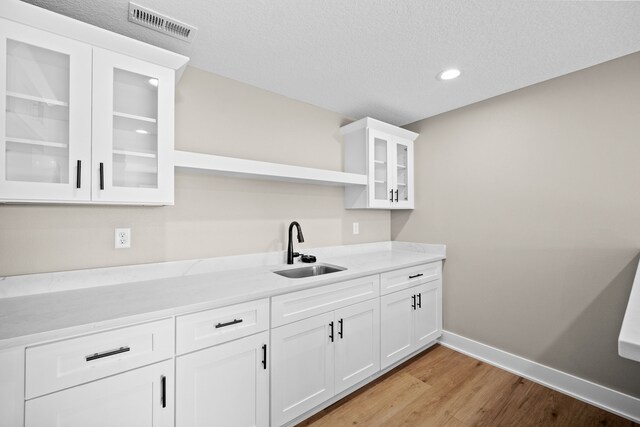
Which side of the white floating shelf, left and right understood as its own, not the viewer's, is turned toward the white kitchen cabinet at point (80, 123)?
right

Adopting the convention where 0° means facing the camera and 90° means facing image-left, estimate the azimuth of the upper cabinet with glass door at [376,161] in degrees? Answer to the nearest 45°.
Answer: approximately 315°

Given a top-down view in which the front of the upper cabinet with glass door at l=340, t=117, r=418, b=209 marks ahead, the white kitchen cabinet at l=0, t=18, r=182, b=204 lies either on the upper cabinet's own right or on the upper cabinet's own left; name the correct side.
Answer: on the upper cabinet's own right
